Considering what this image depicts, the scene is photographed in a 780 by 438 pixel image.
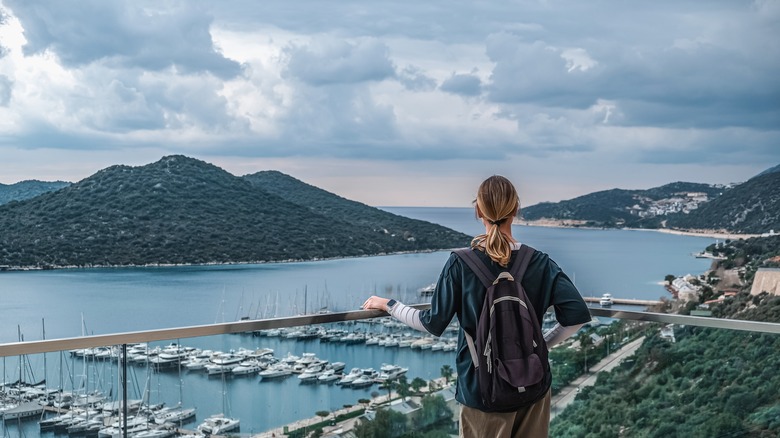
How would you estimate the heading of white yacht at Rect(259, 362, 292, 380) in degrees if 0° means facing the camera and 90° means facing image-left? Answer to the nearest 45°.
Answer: approximately 45°

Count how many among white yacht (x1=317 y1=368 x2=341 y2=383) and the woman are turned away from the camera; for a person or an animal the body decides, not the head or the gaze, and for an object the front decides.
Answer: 1

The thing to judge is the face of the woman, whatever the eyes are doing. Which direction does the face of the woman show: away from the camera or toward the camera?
away from the camera

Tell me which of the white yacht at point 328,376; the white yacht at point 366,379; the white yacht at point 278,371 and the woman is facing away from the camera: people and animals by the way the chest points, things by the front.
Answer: the woman

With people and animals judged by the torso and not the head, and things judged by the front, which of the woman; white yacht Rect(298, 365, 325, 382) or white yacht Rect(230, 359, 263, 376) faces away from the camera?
the woman

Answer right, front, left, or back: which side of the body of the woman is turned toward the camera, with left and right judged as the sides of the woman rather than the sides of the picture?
back

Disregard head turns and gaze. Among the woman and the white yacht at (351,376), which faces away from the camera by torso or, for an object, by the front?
the woman
